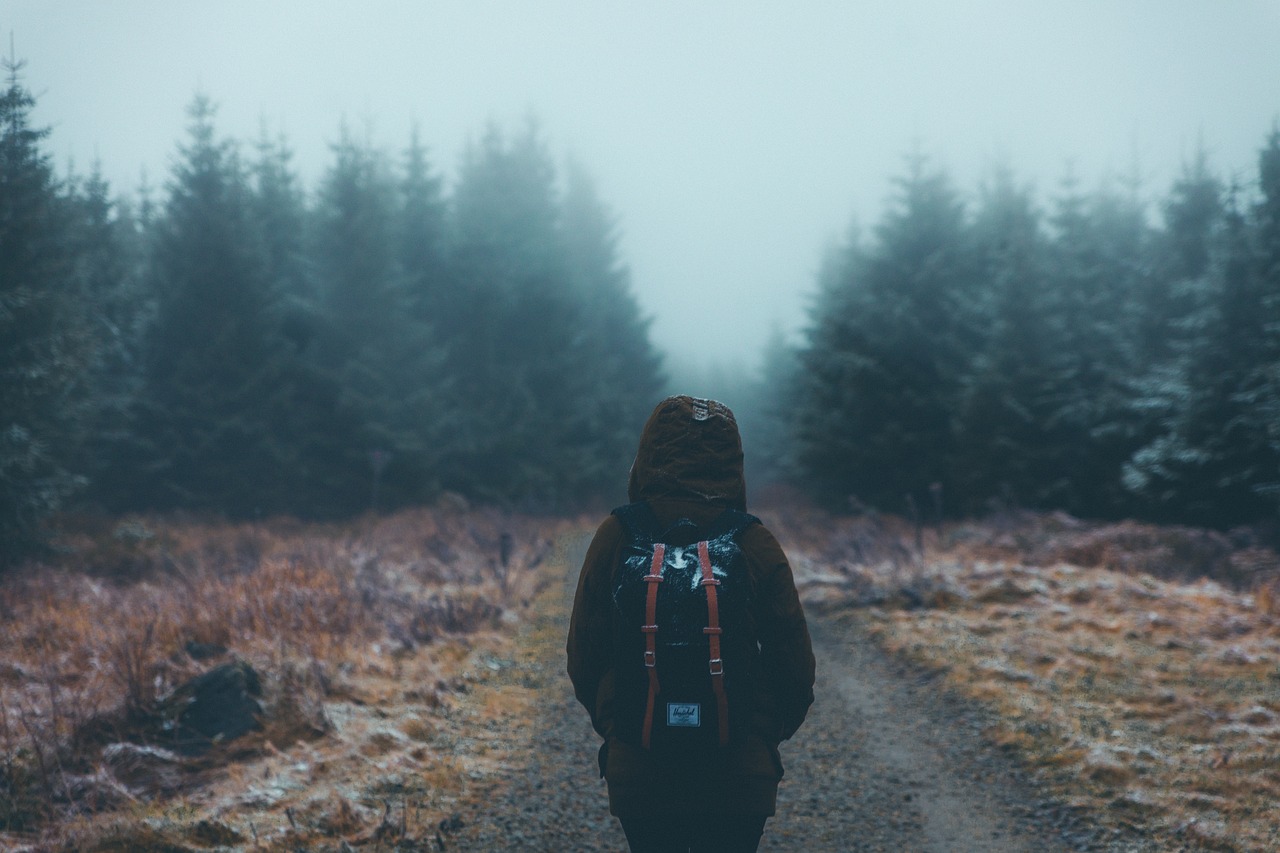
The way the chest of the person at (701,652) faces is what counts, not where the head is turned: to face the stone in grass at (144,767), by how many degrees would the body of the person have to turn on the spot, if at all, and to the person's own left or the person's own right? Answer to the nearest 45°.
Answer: approximately 45° to the person's own left

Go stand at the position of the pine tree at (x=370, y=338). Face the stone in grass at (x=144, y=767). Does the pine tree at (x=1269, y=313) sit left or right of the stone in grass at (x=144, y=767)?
left

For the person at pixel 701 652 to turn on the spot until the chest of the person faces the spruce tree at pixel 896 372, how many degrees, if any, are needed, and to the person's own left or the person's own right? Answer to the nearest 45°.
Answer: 0° — they already face it

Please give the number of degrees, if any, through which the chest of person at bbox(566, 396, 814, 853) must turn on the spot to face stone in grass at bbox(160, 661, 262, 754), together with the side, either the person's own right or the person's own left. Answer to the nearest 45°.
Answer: approximately 45° to the person's own left

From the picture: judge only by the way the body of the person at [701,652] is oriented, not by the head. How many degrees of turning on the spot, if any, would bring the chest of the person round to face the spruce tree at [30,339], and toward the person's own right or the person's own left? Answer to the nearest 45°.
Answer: approximately 45° to the person's own left

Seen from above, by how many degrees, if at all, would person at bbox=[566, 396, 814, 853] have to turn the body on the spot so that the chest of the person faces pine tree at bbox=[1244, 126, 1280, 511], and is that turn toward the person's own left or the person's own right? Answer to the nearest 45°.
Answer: approximately 45° to the person's own right

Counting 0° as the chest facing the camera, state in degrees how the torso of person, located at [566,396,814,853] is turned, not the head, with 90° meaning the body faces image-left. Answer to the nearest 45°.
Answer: approximately 180°
